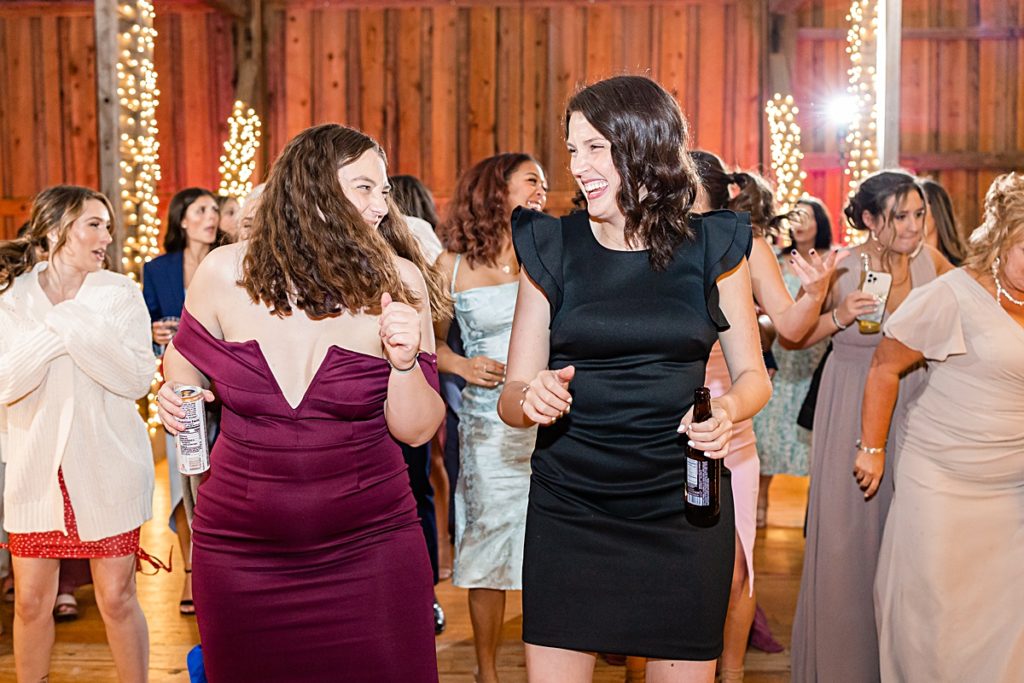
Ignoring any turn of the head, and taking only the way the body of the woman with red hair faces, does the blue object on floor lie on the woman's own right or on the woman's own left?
on the woman's own right

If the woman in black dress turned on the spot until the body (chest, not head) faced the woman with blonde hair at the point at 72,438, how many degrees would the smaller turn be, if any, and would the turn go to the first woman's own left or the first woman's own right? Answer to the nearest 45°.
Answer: approximately 135° to the first woman's own right

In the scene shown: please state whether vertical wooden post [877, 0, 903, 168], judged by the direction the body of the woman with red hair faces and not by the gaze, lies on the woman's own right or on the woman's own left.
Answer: on the woman's own left
